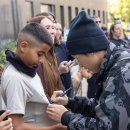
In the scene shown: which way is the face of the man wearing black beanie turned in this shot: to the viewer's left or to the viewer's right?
to the viewer's left

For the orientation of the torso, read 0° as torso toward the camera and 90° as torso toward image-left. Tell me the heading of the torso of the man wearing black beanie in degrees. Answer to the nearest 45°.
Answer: approximately 90°

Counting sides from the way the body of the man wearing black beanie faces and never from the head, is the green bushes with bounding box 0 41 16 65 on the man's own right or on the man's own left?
on the man's own right
